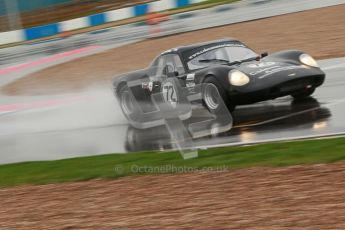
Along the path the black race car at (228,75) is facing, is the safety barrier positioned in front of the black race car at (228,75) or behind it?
behind

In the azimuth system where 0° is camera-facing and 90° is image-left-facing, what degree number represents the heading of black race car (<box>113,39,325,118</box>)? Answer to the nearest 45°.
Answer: approximately 315°
